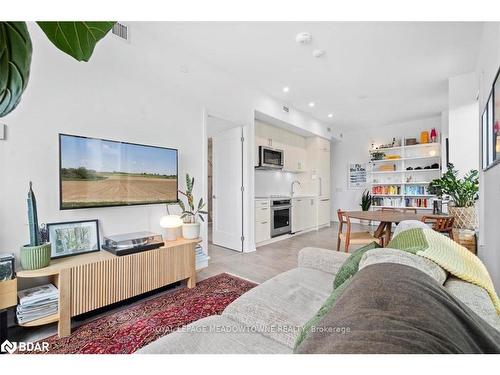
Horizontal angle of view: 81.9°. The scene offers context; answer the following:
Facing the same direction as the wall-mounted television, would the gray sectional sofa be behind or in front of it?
in front

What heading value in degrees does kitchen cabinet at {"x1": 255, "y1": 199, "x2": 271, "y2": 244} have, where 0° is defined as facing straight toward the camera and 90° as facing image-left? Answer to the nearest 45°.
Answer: approximately 315°

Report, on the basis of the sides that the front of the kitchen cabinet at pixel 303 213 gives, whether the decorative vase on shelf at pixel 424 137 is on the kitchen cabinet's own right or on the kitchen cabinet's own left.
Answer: on the kitchen cabinet's own left

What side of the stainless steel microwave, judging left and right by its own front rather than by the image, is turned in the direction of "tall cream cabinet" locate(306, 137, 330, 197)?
left

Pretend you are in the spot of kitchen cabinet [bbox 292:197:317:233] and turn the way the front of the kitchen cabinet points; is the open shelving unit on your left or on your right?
on your left

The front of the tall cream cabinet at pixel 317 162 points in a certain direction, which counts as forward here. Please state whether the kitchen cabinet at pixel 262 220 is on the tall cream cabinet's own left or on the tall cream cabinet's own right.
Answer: on the tall cream cabinet's own right

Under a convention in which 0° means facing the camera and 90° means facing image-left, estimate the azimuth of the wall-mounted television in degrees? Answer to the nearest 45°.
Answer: approximately 315°

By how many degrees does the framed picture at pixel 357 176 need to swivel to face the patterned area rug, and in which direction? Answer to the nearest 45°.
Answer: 0° — it already faces it

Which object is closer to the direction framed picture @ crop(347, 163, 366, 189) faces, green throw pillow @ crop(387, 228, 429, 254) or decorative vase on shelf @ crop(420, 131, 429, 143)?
the green throw pillow

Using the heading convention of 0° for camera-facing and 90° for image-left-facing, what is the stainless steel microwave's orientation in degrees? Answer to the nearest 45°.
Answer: approximately 315°

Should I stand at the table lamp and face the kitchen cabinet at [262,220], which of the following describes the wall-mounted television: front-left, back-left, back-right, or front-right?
back-left

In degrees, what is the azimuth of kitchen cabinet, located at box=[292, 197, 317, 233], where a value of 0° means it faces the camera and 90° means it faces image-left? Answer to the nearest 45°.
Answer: approximately 315°

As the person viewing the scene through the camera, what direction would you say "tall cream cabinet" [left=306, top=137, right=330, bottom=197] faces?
facing the viewer and to the right of the viewer
